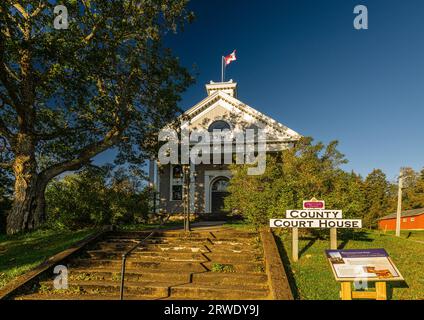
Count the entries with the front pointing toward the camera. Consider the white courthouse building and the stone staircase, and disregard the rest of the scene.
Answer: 2

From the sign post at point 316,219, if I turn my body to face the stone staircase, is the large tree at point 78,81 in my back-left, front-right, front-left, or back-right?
front-right

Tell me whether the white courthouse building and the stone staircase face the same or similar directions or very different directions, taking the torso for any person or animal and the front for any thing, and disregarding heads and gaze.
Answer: same or similar directions

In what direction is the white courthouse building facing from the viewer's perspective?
toward the camera

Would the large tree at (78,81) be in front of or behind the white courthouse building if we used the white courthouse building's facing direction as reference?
in front
